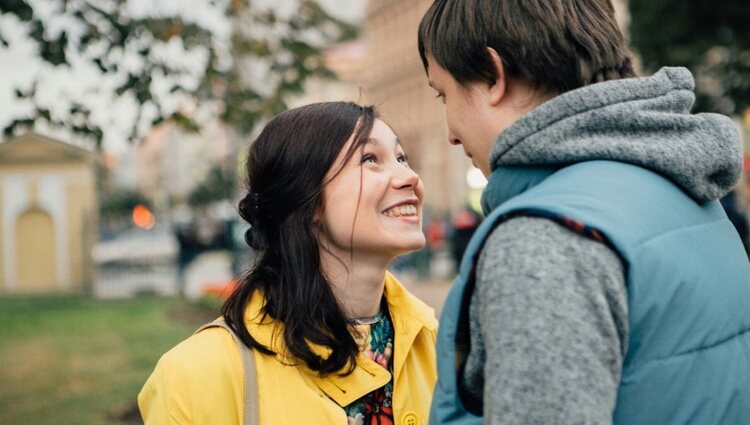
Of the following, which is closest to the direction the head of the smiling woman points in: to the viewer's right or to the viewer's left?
to the viewer's right

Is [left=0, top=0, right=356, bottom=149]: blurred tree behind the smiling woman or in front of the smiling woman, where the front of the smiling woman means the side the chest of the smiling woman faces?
behind

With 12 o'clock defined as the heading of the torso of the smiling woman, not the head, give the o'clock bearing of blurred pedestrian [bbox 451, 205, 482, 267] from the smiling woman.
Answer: The blurred pedestrian is roughly at 8 o'clock from the smiling woman.

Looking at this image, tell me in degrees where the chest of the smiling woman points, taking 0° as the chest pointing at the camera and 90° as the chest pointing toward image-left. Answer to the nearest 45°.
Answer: approximately 315°

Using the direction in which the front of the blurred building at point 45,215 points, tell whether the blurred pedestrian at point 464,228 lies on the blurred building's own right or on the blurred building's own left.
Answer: on the blurred building's own left

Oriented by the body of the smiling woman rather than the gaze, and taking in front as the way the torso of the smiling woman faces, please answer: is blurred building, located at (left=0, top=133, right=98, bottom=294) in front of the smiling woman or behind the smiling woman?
behind

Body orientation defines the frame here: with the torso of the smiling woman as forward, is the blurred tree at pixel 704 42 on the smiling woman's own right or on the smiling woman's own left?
on the smiling woman's own left
